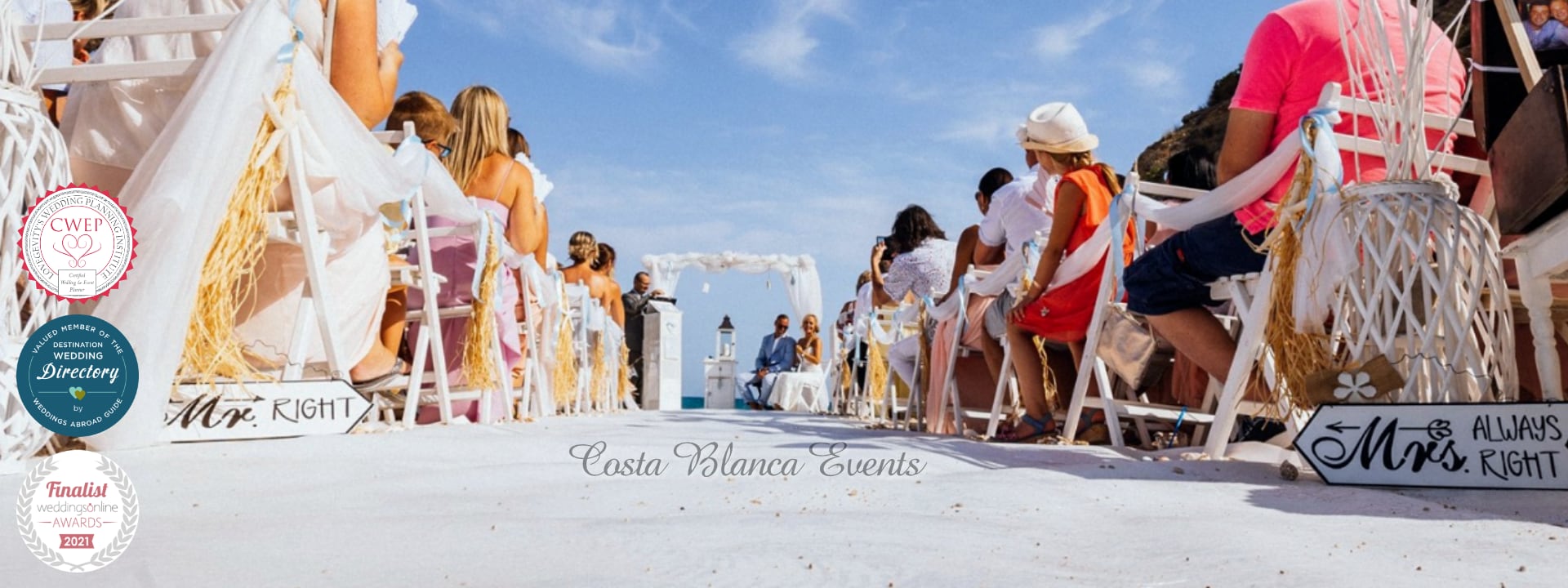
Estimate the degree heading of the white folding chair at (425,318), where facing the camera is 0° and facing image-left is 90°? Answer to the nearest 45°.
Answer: approximately 225°

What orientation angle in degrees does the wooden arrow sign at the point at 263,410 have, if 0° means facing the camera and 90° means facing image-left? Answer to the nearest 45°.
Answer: approximately 0°

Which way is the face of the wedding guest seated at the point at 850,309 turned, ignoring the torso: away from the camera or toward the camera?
away from the camera

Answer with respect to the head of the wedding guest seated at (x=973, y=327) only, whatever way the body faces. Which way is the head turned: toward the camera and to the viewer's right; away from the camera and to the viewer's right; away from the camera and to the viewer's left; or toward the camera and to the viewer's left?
away from the camera and to the viewer's left

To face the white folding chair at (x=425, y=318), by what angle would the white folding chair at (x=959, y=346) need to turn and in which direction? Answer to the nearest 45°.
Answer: approximately 90° to its left

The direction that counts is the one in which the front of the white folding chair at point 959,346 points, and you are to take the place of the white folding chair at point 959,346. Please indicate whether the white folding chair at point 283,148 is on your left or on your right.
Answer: on your left

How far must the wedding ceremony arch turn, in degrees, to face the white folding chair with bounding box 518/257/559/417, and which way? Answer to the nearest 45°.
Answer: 0° — it already faces it

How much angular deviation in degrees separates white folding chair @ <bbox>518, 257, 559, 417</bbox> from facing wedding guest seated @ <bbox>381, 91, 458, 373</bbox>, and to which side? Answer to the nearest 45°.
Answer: approximately 180°

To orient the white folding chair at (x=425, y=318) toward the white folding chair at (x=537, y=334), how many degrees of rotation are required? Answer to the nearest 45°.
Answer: approximately 45° to its left

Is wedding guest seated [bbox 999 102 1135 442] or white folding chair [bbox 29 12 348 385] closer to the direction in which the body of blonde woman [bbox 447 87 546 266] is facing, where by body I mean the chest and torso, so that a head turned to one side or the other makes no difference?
the wedding guest seated

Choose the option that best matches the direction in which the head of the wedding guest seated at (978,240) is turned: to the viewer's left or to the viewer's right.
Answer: to the viewer's left

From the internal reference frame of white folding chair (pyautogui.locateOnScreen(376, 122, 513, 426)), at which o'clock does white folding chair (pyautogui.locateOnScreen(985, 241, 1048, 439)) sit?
white folding chair (pyautogui.locateOnScreen(985, 241, 1048, 439)) is roughly at 2 o'clock from white folding chair (pyautogui.locateOnScreen(376, 122, 513, 426)).

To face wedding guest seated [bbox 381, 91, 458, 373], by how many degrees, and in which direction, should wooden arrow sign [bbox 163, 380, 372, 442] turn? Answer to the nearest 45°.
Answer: approximately 180°

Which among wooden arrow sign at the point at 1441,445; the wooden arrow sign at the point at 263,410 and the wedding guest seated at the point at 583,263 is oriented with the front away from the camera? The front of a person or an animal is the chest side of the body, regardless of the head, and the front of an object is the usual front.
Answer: the wedding guest seated

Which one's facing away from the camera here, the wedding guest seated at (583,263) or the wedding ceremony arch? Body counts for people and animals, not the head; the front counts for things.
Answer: the wedding guest seated

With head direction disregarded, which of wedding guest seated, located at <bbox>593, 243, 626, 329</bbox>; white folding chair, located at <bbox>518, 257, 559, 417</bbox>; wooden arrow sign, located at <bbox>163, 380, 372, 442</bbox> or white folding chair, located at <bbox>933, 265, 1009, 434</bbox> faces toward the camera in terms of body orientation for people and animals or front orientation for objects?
the wooden arrow sign
